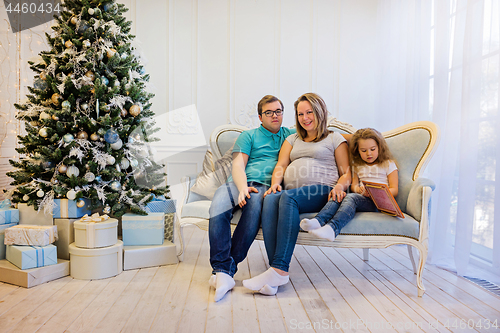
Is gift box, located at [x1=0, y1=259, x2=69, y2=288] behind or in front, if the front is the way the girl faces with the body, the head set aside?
in front

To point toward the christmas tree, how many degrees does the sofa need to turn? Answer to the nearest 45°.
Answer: approximately 45° to its right

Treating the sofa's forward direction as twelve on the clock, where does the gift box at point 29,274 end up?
The gift box is roughly at 1 o'clock from the sofa.

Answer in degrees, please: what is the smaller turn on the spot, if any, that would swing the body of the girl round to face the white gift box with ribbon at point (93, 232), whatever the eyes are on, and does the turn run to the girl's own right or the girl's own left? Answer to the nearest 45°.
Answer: approximately 45° to the girl's own right

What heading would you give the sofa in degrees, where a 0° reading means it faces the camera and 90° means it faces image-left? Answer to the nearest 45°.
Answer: approximately 45°

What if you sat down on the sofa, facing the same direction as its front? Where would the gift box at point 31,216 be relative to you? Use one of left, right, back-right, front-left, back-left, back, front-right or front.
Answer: front-right
